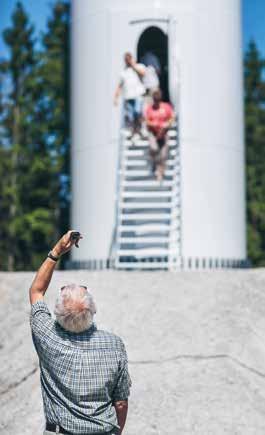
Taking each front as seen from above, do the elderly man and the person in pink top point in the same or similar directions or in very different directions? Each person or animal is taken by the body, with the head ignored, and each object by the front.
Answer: very different directions

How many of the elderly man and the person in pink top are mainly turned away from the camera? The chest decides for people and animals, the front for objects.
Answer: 1

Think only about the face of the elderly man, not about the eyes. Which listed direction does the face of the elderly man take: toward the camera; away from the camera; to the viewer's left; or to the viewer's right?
away from the camera

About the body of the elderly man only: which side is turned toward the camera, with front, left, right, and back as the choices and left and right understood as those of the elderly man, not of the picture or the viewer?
back

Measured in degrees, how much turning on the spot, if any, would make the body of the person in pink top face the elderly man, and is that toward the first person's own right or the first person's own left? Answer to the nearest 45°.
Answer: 0° — they already face them

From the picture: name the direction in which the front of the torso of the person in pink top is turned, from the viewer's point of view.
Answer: toward the camera

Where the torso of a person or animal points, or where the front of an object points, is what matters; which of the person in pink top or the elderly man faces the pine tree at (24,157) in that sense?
the elderly man

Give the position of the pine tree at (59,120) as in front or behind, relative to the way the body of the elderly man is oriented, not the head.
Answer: in front

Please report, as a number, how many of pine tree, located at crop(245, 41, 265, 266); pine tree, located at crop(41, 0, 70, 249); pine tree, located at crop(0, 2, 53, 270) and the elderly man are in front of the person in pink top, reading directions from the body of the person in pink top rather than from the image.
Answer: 1

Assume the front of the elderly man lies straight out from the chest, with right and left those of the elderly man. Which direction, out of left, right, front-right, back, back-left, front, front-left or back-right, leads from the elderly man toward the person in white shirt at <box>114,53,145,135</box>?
front

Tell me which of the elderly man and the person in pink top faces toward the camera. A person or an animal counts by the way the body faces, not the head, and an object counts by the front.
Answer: the person in pink top

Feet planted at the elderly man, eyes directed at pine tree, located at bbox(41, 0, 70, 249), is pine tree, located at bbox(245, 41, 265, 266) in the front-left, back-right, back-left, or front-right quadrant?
front-right
